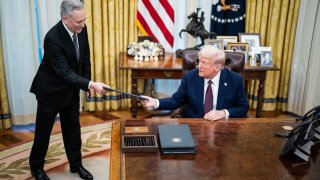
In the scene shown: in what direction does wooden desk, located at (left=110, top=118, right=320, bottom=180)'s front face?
away from the camera

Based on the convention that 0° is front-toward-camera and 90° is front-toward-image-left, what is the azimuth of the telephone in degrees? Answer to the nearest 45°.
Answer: approximately 135°

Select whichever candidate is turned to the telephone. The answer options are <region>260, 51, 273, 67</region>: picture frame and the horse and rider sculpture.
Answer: the picture frame

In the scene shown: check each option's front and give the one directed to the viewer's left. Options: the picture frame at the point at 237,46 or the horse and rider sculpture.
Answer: the horse and rider sculpture

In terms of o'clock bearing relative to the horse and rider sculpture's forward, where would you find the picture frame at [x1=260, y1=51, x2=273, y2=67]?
The picture frame is roughly at 6 o'clock from the horse and rider sculpture.

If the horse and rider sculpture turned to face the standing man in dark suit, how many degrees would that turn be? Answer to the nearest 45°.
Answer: approximately 45° to its left

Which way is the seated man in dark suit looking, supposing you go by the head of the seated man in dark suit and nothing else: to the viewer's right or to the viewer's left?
to the viewer's left

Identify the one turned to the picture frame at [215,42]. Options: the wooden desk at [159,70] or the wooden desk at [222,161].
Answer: the wooden desk at [222,161]

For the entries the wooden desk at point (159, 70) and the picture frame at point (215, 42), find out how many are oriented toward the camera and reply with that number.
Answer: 2

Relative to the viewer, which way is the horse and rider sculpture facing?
to the viewer's left
